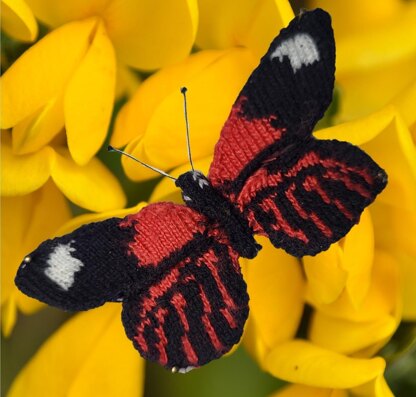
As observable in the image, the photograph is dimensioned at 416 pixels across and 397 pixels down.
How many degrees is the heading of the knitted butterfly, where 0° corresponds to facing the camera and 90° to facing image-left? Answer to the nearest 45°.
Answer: approximately 135°
